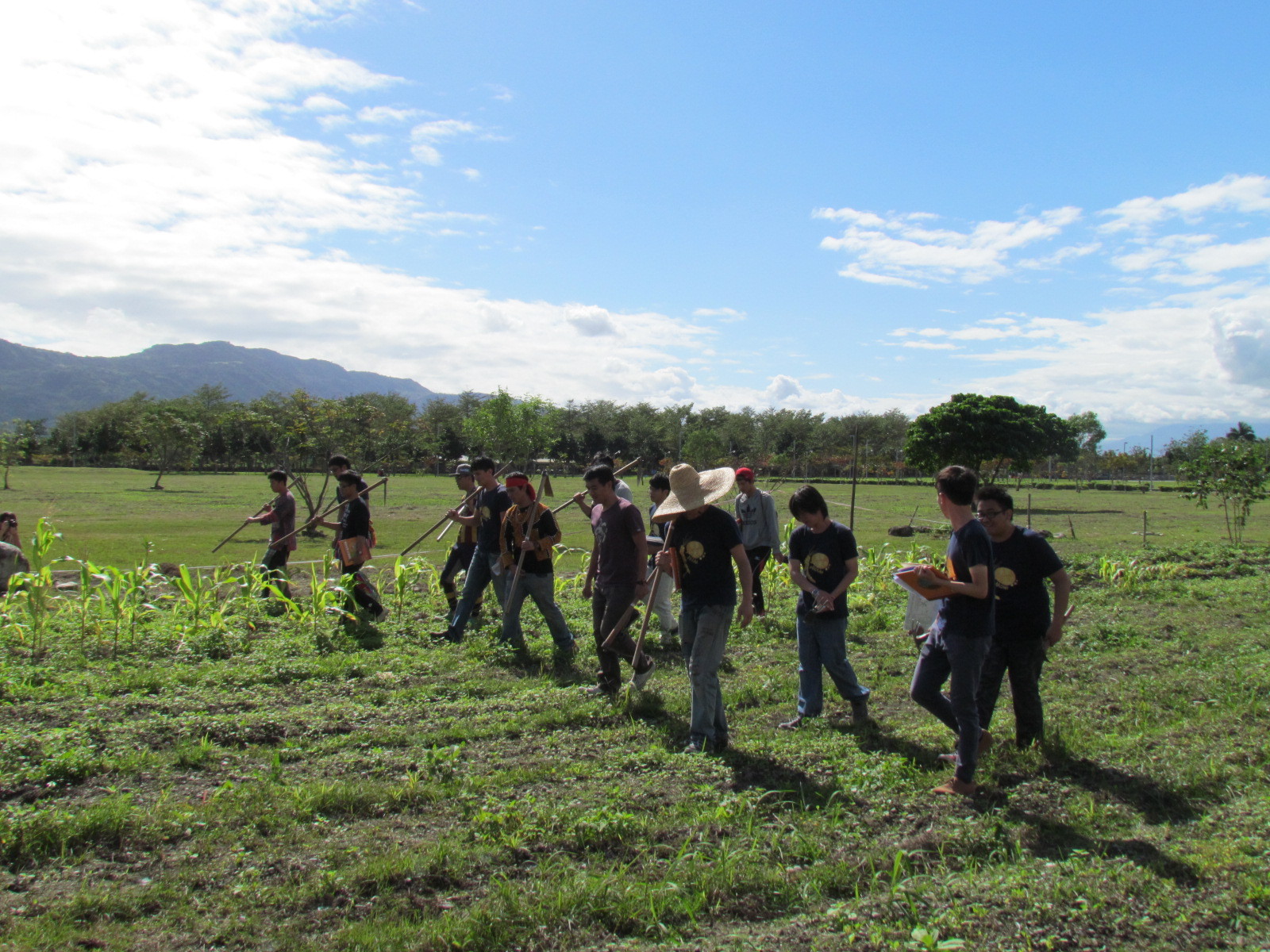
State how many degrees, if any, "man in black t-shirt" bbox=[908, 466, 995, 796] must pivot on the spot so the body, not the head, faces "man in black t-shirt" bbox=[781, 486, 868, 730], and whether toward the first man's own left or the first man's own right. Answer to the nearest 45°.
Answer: approximately 45° to the first man's own right

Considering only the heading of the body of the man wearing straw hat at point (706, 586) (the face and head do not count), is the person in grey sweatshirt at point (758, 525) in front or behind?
behind

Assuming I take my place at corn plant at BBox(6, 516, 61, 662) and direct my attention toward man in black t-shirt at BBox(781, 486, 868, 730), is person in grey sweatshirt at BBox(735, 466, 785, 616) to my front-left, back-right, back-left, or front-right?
front-left

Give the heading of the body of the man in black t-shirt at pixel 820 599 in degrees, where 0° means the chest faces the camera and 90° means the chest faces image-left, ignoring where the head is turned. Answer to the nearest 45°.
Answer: approximately 45°

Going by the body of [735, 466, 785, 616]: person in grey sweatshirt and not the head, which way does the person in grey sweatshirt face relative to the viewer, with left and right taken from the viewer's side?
facing the viewer and to the left of the viewer

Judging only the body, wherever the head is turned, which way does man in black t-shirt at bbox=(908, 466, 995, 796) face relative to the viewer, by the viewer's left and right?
facing to the left of the viewer

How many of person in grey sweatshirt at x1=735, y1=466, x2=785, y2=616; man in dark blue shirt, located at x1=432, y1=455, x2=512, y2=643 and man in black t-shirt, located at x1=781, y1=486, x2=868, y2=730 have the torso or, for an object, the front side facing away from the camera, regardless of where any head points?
0

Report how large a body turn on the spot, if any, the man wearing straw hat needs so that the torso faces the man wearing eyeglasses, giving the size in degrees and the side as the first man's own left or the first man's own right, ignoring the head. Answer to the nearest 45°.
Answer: approximately 135° to the first man's own left

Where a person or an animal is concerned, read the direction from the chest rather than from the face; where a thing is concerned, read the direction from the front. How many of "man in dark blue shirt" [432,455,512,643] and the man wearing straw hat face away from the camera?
0

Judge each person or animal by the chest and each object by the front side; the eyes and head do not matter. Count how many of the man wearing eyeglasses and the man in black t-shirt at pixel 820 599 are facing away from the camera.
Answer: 0

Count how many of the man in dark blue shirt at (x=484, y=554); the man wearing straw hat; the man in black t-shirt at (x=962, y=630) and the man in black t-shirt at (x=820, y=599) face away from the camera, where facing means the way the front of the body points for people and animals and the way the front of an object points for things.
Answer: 0
